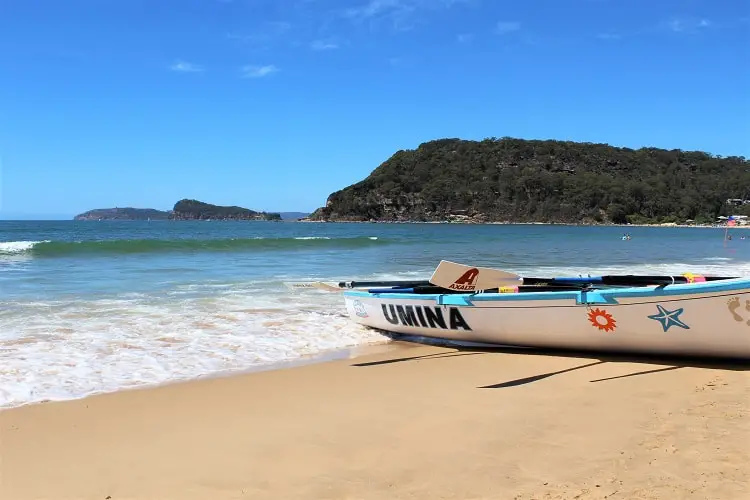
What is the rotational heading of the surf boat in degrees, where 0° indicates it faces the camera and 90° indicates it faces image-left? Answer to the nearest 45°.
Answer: approximately 90°
